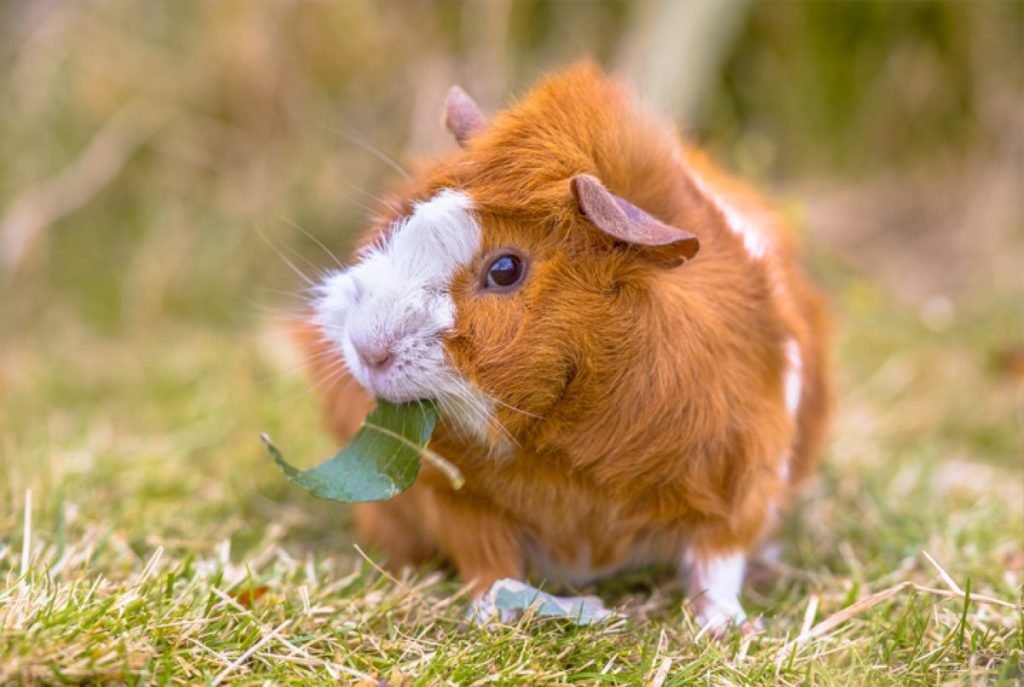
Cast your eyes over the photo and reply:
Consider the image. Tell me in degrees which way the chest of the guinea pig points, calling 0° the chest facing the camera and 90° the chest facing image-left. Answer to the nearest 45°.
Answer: approximately 45°
